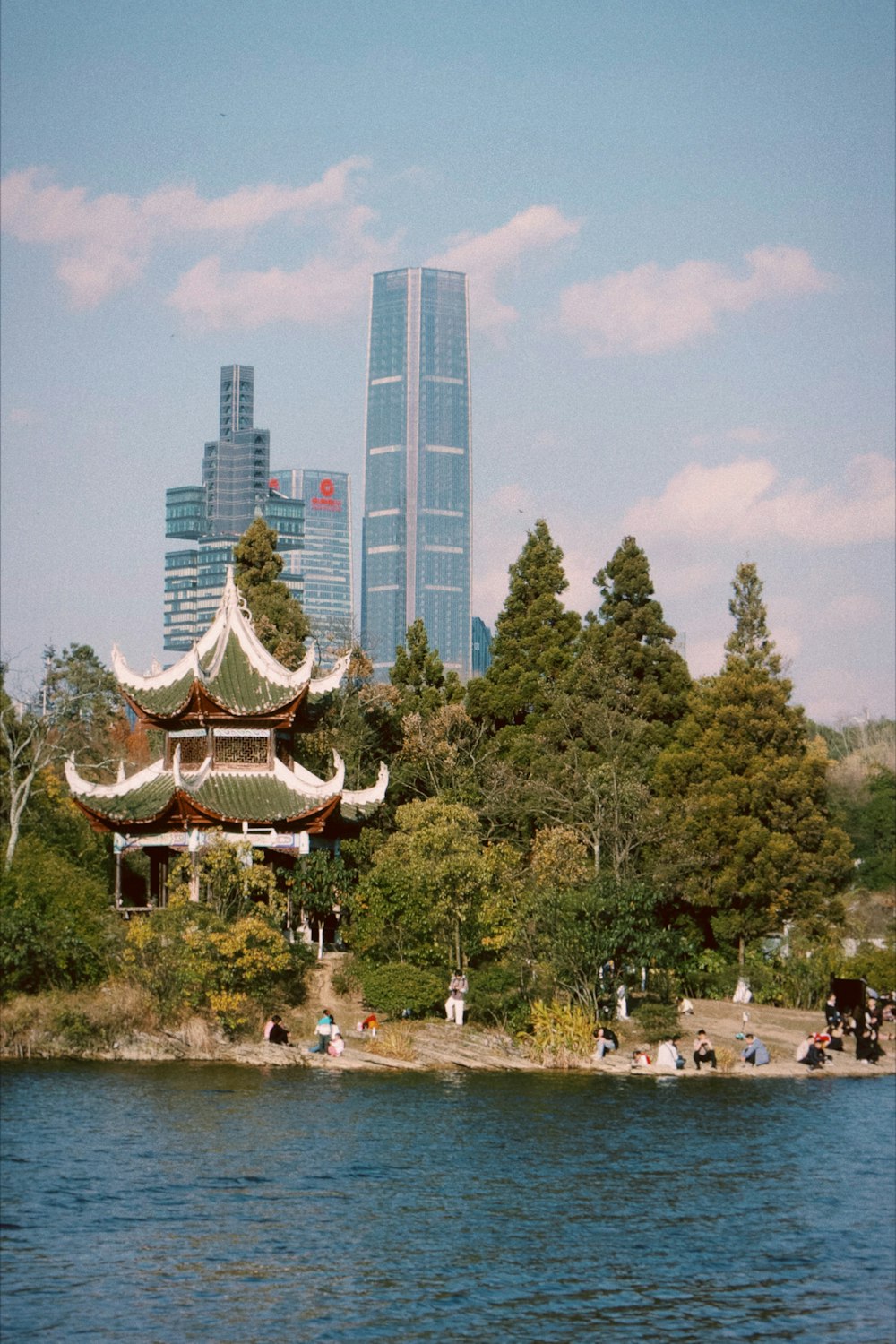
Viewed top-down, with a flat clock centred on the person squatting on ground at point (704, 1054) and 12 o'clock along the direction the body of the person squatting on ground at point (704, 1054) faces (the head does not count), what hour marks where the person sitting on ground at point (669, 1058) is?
the person sitting on ground at point (669, 1058) is roughly at 2 o'clock from the person squatting on ground at point (704, 1054).

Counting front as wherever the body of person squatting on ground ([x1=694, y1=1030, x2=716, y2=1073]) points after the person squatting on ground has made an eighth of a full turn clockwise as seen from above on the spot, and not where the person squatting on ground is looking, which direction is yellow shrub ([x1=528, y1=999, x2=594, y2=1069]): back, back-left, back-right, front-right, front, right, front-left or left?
front-right
